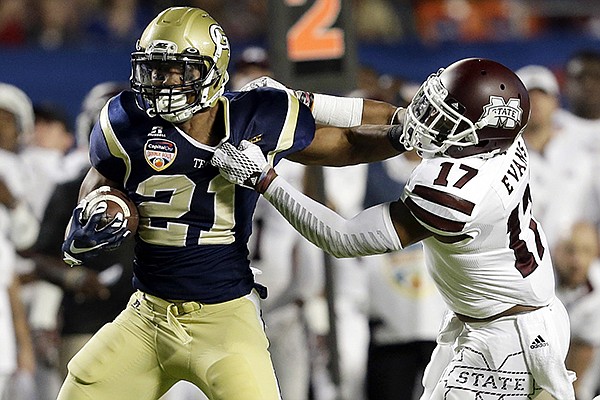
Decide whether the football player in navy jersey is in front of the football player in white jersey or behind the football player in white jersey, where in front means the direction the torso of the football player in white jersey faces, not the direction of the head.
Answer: in front

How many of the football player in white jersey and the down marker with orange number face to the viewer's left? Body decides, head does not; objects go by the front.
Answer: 1

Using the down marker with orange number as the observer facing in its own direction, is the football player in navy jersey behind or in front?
in front

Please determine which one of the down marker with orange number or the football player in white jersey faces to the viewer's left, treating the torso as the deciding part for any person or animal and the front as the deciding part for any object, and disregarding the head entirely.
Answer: the football player in white jersey

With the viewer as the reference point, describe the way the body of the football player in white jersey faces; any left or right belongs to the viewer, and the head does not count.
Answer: facing to the left of the viewer

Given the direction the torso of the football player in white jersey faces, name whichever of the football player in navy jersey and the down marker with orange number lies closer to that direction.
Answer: the football player in navy jersey

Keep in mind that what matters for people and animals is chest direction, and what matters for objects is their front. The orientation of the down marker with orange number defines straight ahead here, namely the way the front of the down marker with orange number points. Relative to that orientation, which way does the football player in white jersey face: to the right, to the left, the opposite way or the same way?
to the right

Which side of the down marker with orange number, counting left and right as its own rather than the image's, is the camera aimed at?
front

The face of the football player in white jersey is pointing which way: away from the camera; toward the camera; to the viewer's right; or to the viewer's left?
to the viewer's left

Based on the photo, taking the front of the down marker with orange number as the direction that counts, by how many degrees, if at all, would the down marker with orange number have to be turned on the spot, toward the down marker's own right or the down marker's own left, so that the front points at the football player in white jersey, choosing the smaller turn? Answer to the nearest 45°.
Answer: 0° — it already faces them

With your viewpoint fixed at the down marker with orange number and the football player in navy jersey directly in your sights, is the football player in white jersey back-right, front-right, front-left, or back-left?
front-left
